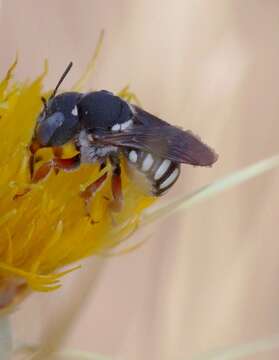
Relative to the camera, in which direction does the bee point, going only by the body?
to the viewer's left
